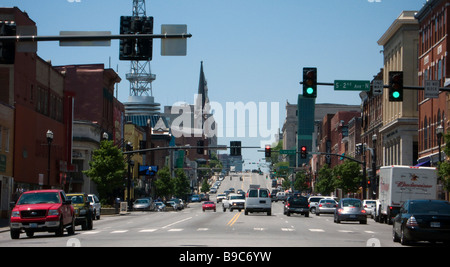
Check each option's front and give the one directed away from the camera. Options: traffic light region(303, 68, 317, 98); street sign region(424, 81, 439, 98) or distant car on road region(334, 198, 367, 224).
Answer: the distant car on road

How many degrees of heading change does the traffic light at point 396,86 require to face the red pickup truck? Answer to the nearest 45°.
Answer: approximately 90° to its right

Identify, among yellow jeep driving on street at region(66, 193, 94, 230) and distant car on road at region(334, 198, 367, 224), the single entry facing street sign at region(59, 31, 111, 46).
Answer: the yellow jeep driving on street

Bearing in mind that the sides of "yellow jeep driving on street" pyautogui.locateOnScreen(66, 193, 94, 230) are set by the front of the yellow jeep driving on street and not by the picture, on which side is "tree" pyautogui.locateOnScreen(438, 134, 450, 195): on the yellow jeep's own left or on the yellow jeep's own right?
on the yellow jeep's own left

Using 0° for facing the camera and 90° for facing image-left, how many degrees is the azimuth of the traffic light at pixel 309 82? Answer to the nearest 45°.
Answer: approximately 0°

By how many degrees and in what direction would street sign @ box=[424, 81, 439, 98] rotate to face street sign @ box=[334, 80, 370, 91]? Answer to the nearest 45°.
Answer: approximately 90° to its right

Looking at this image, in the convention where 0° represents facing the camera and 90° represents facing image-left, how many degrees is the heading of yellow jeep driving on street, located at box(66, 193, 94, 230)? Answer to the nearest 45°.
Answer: approximately 0°

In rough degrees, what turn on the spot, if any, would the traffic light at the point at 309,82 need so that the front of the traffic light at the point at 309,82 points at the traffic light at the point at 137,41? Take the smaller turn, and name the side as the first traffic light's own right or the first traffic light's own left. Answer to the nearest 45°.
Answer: approximately 45° to the first traffic light's own right
